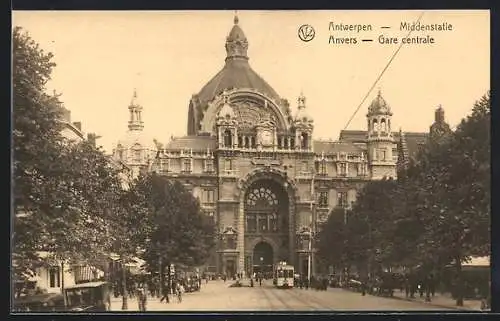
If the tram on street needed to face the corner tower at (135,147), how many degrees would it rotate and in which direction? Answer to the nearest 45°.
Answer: approximately 90° to its right

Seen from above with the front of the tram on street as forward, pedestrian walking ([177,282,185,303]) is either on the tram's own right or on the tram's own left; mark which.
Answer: on the tram's own right

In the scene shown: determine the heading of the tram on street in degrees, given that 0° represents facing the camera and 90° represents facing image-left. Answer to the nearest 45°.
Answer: approximately 0°

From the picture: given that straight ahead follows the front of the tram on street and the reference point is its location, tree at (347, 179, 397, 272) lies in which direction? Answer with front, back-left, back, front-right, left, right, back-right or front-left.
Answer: left
